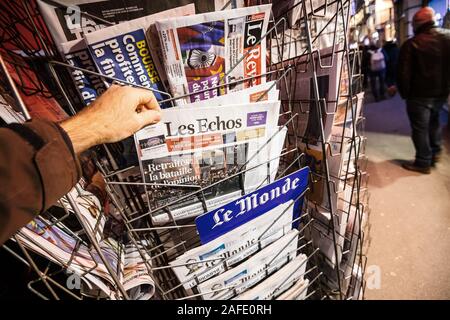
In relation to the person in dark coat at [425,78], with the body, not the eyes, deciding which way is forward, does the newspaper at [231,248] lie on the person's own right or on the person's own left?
on the person's own left

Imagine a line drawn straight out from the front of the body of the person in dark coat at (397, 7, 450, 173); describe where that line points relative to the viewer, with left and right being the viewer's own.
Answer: facing away from the viewer and to the left of the viewer

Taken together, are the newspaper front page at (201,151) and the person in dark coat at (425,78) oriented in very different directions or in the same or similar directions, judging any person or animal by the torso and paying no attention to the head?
very different directions

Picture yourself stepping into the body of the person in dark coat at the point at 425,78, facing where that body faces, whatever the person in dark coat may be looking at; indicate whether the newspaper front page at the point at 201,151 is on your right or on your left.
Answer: on your left

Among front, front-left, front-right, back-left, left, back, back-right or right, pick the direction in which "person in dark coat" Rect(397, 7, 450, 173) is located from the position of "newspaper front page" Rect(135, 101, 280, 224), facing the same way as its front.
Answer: back-left

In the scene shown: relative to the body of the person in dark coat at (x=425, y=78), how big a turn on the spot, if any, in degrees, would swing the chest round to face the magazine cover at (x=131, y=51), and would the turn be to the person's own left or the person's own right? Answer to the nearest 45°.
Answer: approximately 135° to the person's own left

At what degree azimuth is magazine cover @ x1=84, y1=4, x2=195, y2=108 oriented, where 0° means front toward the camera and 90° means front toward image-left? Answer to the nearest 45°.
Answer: approximately 0°

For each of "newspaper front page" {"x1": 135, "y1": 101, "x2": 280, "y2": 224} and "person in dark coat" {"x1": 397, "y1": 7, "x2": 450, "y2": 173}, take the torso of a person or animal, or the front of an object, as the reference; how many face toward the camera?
1
